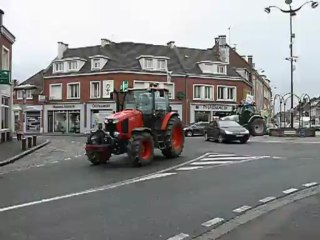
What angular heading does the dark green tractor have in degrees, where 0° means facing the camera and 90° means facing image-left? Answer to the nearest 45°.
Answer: approximately 90°

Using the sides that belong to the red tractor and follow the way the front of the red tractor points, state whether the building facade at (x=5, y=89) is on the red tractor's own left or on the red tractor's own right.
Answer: on the red tractor's own right

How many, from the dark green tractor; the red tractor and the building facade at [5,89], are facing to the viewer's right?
1

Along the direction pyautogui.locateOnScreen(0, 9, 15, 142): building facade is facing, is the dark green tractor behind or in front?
in front

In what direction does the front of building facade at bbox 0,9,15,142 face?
to the viewer's right

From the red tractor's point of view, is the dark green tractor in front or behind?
behind

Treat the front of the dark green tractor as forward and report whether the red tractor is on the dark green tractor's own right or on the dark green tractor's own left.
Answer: on the dark green tractor's own left

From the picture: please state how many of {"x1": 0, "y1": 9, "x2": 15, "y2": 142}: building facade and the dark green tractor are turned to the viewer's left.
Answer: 1
